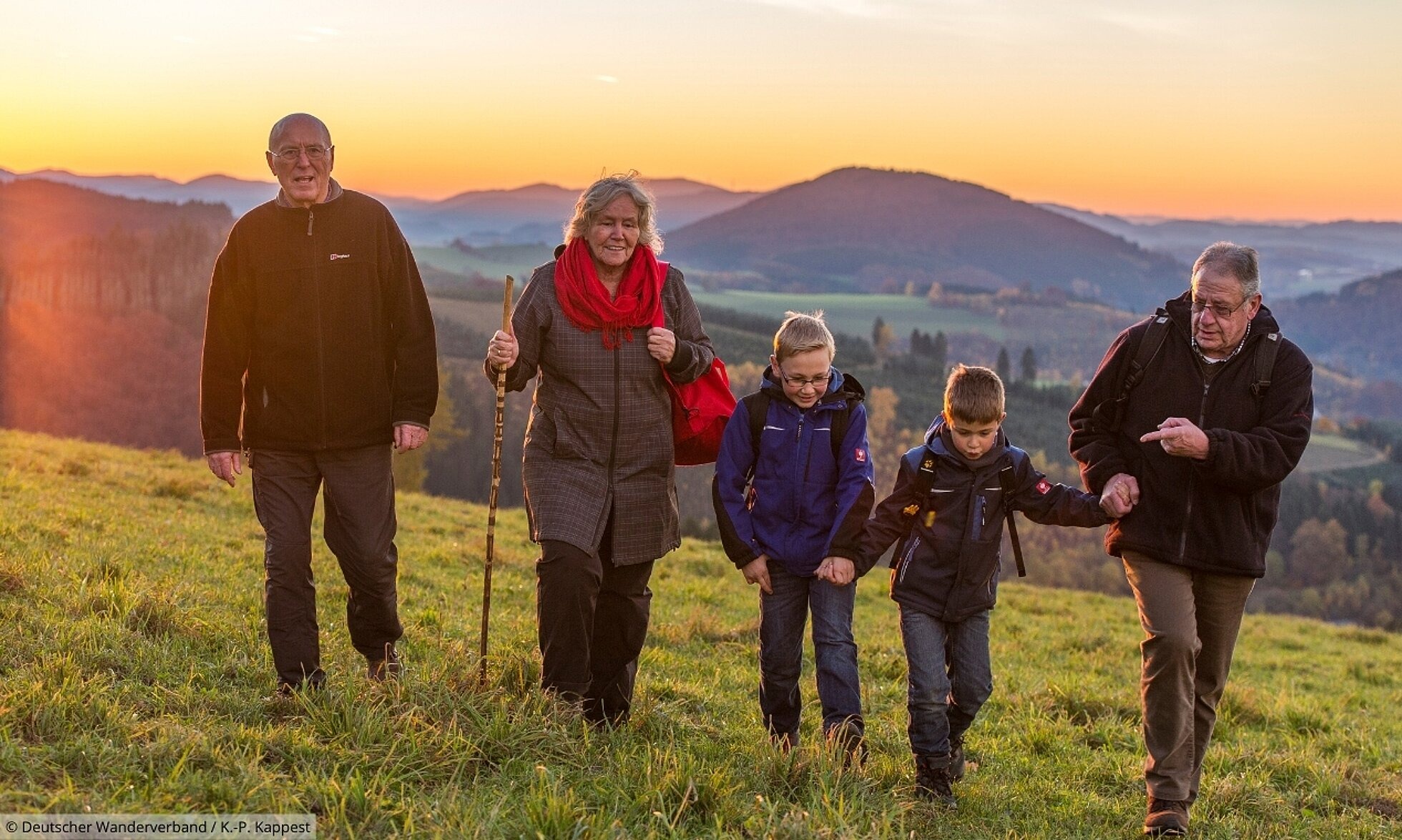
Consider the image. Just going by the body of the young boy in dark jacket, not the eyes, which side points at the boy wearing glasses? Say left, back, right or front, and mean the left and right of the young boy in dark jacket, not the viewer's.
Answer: right

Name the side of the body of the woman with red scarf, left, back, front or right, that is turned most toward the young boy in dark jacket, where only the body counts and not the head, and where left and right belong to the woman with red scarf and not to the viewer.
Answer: left

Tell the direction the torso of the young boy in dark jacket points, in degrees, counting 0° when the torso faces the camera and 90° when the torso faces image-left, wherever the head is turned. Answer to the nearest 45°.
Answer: approximately 0°

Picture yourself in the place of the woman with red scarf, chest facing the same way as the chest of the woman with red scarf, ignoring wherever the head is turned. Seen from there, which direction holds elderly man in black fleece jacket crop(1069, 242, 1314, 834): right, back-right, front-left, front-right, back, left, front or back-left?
left

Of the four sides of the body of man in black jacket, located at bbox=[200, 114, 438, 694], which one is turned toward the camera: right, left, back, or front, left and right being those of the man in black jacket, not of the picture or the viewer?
front

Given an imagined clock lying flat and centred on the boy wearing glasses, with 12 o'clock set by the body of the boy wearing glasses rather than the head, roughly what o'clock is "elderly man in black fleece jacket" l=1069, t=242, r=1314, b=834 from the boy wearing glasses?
The elderly man in black fleece jacket is roughly at 9 o'clock from the boy wearing glasses.

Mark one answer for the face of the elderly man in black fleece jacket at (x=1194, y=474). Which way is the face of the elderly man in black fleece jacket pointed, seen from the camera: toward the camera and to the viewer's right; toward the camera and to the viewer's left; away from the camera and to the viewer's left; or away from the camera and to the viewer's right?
toward the camera and to the viewer's left

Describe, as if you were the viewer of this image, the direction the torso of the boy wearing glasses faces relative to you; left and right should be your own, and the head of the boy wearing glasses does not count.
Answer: facing the viewer
